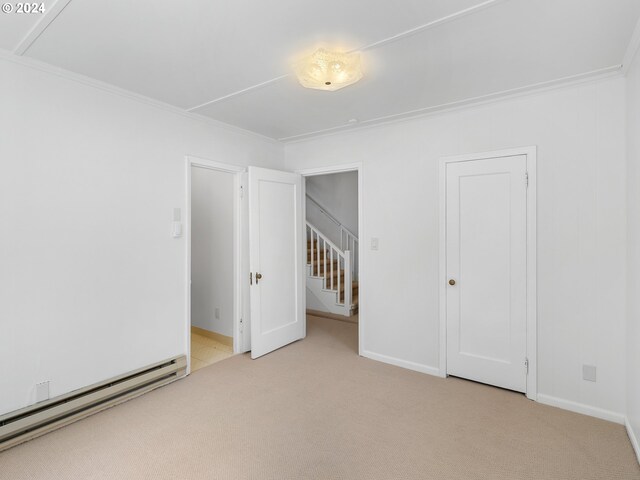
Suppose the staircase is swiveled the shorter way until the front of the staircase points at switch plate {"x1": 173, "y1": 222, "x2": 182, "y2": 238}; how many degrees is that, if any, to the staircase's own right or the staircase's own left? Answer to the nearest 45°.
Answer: approximately 90° to the staircase's own right

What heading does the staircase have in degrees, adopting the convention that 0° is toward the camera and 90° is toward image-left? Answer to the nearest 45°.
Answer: approximately 315°

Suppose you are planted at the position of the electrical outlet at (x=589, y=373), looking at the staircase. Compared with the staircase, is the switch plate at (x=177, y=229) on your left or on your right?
left

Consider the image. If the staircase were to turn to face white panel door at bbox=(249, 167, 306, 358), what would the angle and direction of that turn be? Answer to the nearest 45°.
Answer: approximately 45° to its right

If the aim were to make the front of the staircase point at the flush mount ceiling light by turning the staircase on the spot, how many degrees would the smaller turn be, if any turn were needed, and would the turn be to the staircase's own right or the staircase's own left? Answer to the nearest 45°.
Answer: approximately 45° to the staircase's own right

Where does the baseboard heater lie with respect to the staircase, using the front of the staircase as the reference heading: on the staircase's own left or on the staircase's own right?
on the staircase's own right
